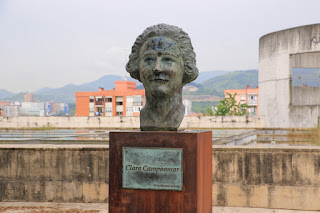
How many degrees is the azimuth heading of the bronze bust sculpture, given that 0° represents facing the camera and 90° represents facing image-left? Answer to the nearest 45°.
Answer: approximately 0°

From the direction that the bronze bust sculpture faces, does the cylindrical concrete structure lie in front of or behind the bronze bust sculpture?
behind
